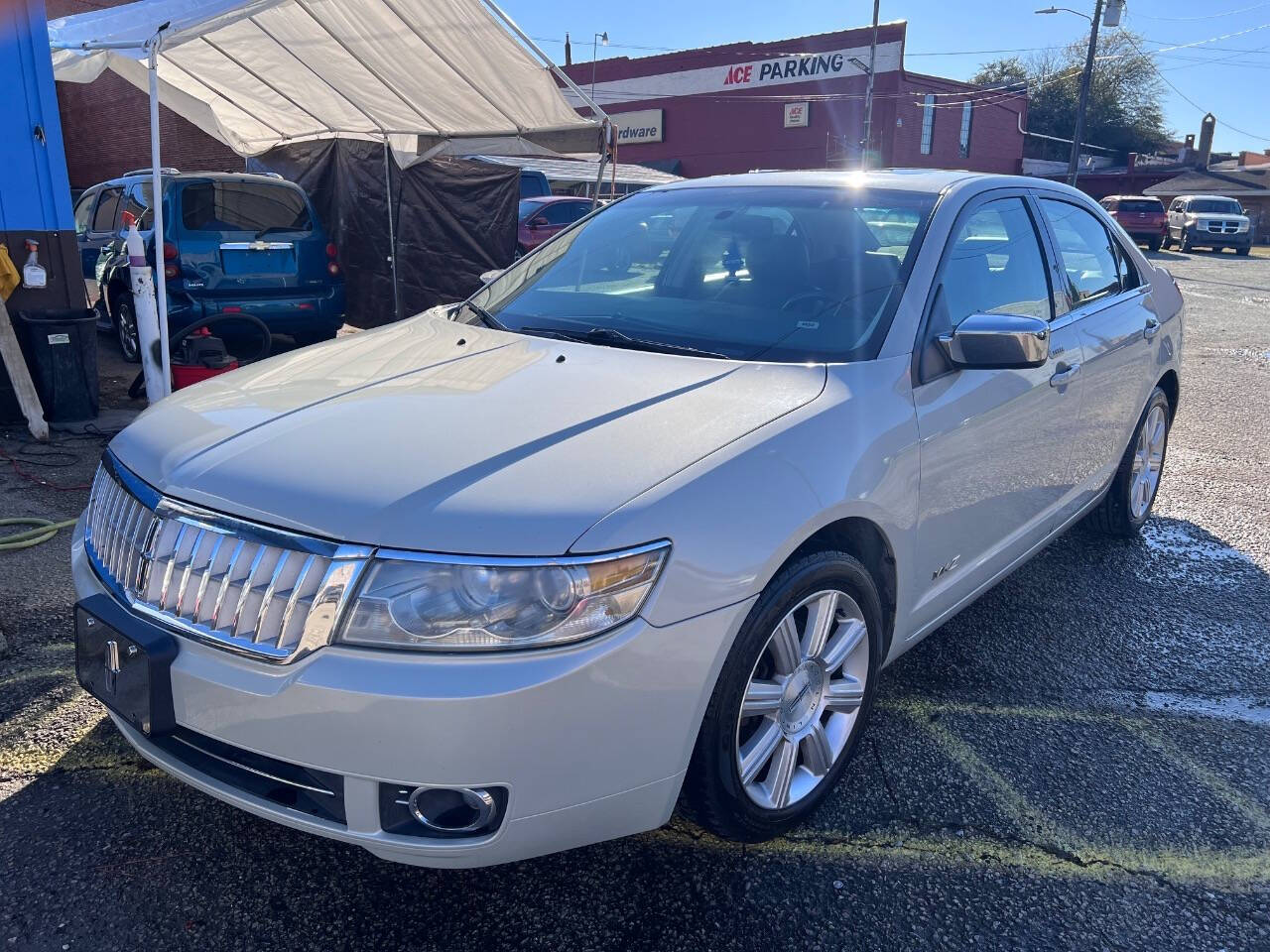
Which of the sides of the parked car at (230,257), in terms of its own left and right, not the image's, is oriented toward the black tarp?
right

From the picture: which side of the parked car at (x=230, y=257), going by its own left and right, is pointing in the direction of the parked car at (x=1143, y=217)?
right

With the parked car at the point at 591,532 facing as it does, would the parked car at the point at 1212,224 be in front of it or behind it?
behind

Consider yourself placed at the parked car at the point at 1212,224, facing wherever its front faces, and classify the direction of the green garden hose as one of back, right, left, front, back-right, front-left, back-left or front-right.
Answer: front-right

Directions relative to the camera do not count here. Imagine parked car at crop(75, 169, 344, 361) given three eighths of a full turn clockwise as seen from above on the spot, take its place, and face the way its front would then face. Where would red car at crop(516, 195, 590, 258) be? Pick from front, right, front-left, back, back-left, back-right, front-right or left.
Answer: front-left

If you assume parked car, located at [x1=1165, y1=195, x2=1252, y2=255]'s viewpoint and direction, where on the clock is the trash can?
The trash can is roughly at 2 o'clock from the parked car.

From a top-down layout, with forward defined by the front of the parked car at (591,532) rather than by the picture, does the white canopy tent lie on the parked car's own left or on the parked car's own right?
on the parked car's own right

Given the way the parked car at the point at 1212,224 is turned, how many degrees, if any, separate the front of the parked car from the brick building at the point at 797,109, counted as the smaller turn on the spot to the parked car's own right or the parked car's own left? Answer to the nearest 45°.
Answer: approximately 135° to the parked car's own right

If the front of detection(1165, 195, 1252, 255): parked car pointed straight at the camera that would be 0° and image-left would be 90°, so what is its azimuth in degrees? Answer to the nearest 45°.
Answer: approximately 315°

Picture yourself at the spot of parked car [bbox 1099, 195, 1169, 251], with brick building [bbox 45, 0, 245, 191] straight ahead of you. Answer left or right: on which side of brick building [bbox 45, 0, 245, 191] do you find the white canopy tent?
left

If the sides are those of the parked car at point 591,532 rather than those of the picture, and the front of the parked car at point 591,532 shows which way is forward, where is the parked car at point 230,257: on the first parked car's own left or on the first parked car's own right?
on the first parked car's own right
